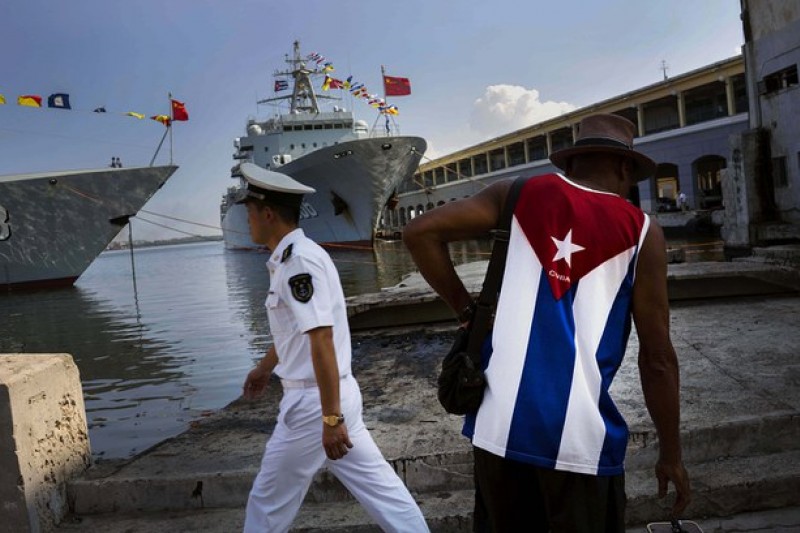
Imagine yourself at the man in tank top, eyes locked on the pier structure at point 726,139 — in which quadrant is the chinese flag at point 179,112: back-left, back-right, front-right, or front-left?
front-left

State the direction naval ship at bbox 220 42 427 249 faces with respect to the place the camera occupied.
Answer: facing the viewer and to the right of the viewer

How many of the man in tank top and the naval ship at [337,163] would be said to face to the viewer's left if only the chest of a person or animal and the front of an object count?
0

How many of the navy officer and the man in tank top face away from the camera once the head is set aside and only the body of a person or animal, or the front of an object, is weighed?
1

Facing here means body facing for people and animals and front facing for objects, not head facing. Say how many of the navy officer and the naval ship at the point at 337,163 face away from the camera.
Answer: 0

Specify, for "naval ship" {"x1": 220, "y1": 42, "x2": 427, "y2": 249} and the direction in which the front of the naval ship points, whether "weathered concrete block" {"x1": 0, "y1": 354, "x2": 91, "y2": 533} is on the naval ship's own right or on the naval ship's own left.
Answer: on the naval ship's own right

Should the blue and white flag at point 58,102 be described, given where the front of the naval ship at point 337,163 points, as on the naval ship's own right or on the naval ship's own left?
on the naval ship's own right

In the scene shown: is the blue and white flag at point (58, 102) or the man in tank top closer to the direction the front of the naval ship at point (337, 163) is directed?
the man in tank top

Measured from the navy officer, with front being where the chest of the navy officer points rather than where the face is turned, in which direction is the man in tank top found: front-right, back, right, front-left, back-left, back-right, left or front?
back-left

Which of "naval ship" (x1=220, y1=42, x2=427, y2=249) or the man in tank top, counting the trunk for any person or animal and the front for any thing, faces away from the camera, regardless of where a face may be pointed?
the man in tank top

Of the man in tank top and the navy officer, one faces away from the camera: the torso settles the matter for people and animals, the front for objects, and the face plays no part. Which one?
the man in tank top

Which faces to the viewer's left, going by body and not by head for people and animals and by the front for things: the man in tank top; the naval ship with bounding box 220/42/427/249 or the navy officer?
the navy officer

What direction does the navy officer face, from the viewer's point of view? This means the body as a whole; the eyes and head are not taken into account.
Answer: to the viewer's left

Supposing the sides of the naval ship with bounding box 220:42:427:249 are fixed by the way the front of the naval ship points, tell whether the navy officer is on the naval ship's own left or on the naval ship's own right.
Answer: on the naval ship's own right

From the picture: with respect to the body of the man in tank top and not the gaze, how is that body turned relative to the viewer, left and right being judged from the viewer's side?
facing away from the viewer
